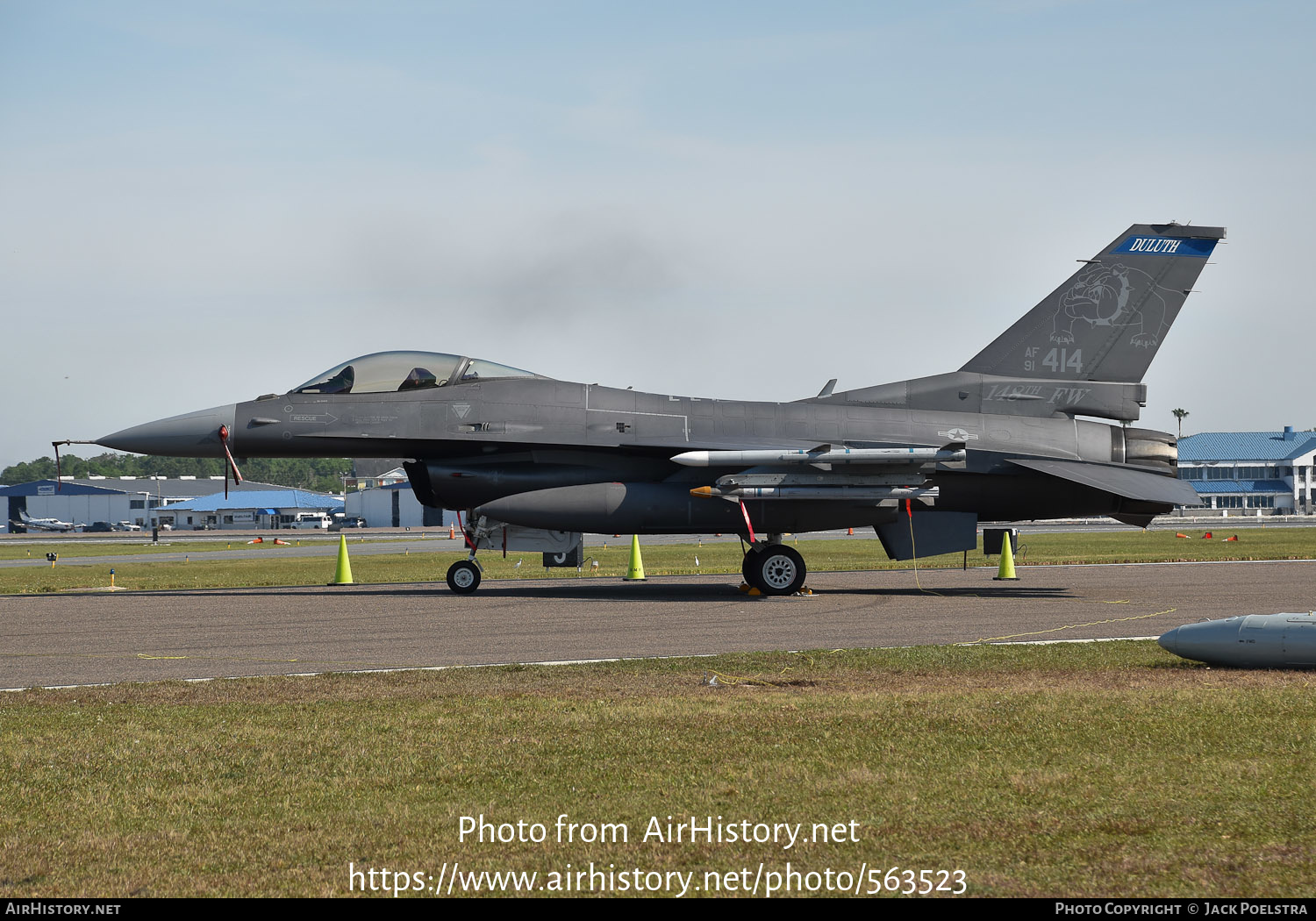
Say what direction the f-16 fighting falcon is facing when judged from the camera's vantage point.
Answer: facing to the left of the viewer

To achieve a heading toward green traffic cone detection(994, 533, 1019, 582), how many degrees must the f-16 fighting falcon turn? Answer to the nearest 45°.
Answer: approximately 135° to its right

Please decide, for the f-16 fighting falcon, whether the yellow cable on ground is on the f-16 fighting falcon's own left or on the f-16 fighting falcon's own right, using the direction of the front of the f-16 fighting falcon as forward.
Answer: on the f-16 fighting falcon's own left
